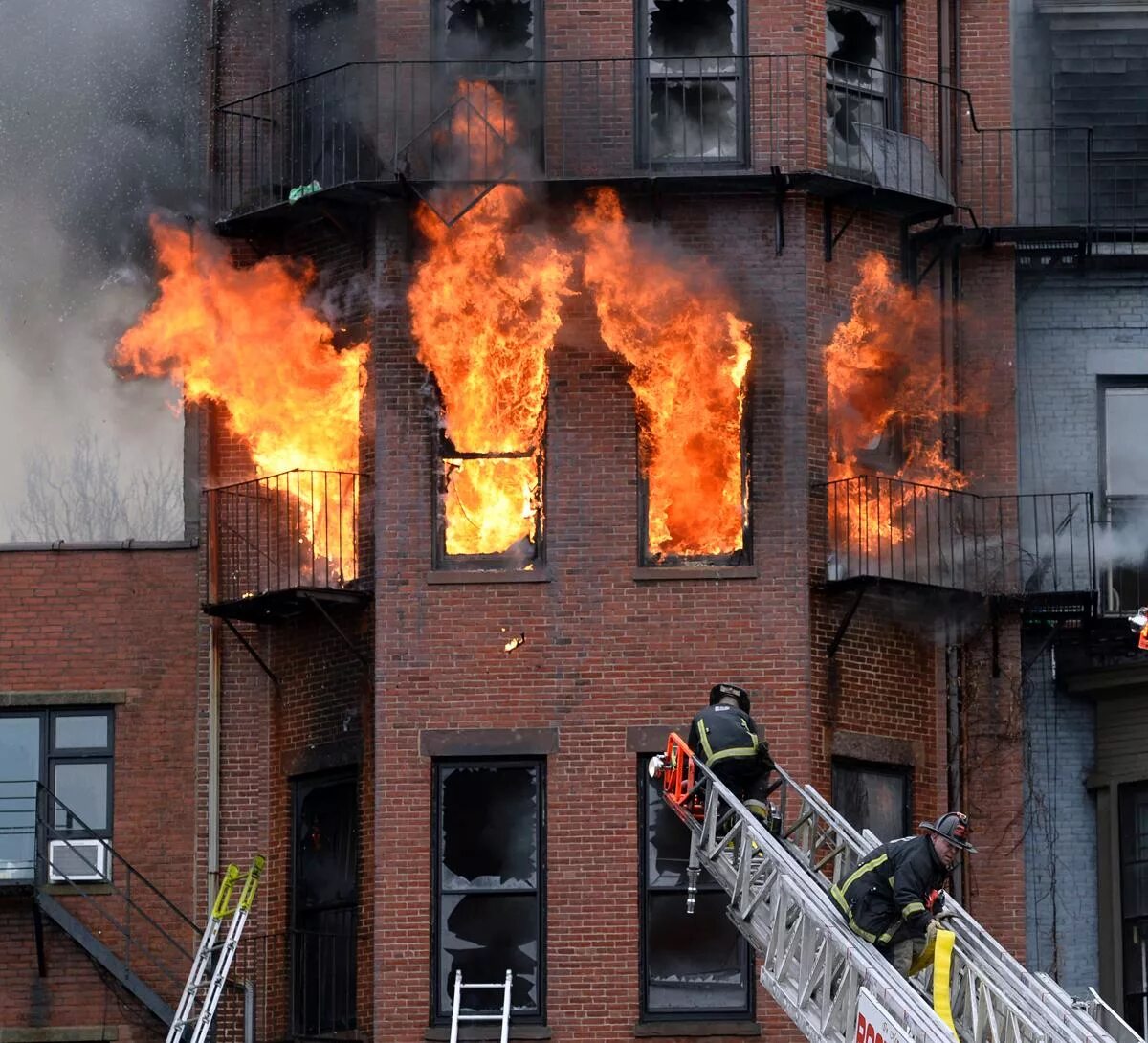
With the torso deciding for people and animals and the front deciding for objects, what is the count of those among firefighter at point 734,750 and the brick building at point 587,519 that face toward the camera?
1

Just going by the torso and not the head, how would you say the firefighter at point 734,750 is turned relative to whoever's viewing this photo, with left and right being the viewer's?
facing away from the viewer

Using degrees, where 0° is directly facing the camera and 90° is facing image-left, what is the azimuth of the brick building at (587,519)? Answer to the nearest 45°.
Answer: approximately 0°

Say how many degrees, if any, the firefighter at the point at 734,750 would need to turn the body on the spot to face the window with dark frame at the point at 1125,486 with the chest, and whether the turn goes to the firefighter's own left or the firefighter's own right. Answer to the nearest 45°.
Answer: approximately 45° to the firefighter's own right

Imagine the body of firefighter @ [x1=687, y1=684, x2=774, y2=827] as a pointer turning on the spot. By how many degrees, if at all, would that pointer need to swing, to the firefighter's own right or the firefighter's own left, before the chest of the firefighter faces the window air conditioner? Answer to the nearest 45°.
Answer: approximately 45° to the firefighter's own left

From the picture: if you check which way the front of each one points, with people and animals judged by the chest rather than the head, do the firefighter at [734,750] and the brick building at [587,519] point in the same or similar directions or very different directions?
very different directions

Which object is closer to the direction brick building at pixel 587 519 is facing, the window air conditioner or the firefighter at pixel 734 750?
the firefighter

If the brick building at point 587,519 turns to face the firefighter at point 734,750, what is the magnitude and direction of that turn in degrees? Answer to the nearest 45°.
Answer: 0° — it already faces them

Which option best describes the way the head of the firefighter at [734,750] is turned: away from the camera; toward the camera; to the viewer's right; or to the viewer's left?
away from the camera
